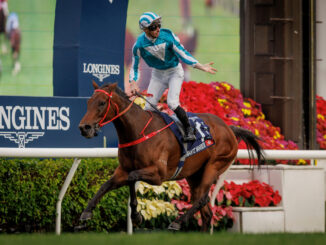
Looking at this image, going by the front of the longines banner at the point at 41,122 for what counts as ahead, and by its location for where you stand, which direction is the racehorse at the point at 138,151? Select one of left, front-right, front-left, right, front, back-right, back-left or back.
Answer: front-left

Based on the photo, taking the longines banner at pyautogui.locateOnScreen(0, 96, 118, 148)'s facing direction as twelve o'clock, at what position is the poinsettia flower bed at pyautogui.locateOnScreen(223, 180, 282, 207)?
The poinsettia flower bed is roughly at 9 o'clock from the longines banner.

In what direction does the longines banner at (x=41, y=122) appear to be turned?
toward the camera

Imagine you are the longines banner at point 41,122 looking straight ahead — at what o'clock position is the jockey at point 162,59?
The jockey is roughly at 10 o'clock from the longines banner.

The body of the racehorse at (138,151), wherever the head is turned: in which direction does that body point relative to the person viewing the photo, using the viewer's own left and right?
facing the viewer and to the left of the viewer

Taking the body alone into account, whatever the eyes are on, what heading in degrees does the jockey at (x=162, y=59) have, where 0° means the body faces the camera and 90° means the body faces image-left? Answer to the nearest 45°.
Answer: approximately 0°
